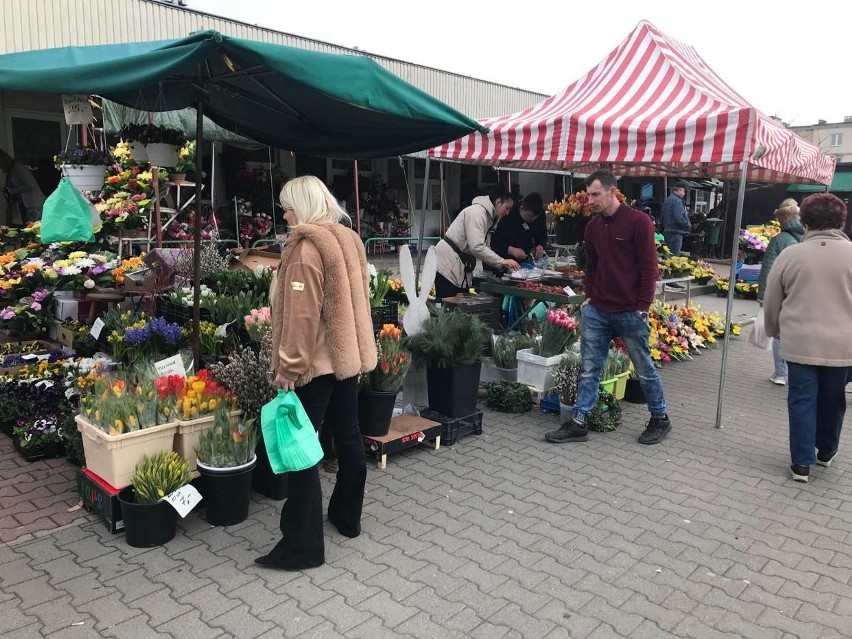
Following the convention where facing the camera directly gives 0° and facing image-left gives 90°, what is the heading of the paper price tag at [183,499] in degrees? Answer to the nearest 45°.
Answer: approximately 0°

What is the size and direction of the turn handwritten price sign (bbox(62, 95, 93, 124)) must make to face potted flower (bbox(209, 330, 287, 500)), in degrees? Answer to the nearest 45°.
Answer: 0° — it already faces it

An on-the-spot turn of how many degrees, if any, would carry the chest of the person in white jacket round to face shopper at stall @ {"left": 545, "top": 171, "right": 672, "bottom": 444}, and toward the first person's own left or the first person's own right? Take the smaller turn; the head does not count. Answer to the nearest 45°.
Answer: approximately 45° to the first person's own right

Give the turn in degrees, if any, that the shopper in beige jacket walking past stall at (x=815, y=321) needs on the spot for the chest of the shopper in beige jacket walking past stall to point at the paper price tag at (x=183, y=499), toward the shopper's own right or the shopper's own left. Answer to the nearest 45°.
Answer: approximately 135° to the shopper's own left

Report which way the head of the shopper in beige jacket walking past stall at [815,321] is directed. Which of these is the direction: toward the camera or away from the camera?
away from the camera

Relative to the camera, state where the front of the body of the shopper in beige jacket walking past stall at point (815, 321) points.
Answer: away from the camera

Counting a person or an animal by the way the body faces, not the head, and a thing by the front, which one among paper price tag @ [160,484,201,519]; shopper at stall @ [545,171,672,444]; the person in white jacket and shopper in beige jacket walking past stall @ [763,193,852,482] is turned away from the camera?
shopper in beige jacket walking past stall @ [763,193,852,482]

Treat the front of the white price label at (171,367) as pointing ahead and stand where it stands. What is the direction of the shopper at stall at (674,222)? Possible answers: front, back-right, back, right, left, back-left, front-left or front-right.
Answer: back-left

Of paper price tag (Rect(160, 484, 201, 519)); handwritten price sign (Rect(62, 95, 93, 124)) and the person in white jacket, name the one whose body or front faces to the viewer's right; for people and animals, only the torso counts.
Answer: the person in white jacket

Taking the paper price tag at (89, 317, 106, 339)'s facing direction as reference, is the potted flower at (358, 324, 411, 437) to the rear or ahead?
ahead

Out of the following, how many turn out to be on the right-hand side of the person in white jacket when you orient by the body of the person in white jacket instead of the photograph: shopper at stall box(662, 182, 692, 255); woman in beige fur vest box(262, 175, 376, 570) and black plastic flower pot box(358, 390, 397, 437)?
2

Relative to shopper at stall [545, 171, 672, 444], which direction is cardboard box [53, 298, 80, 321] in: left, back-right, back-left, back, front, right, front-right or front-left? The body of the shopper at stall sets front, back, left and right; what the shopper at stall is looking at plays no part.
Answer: front-right
